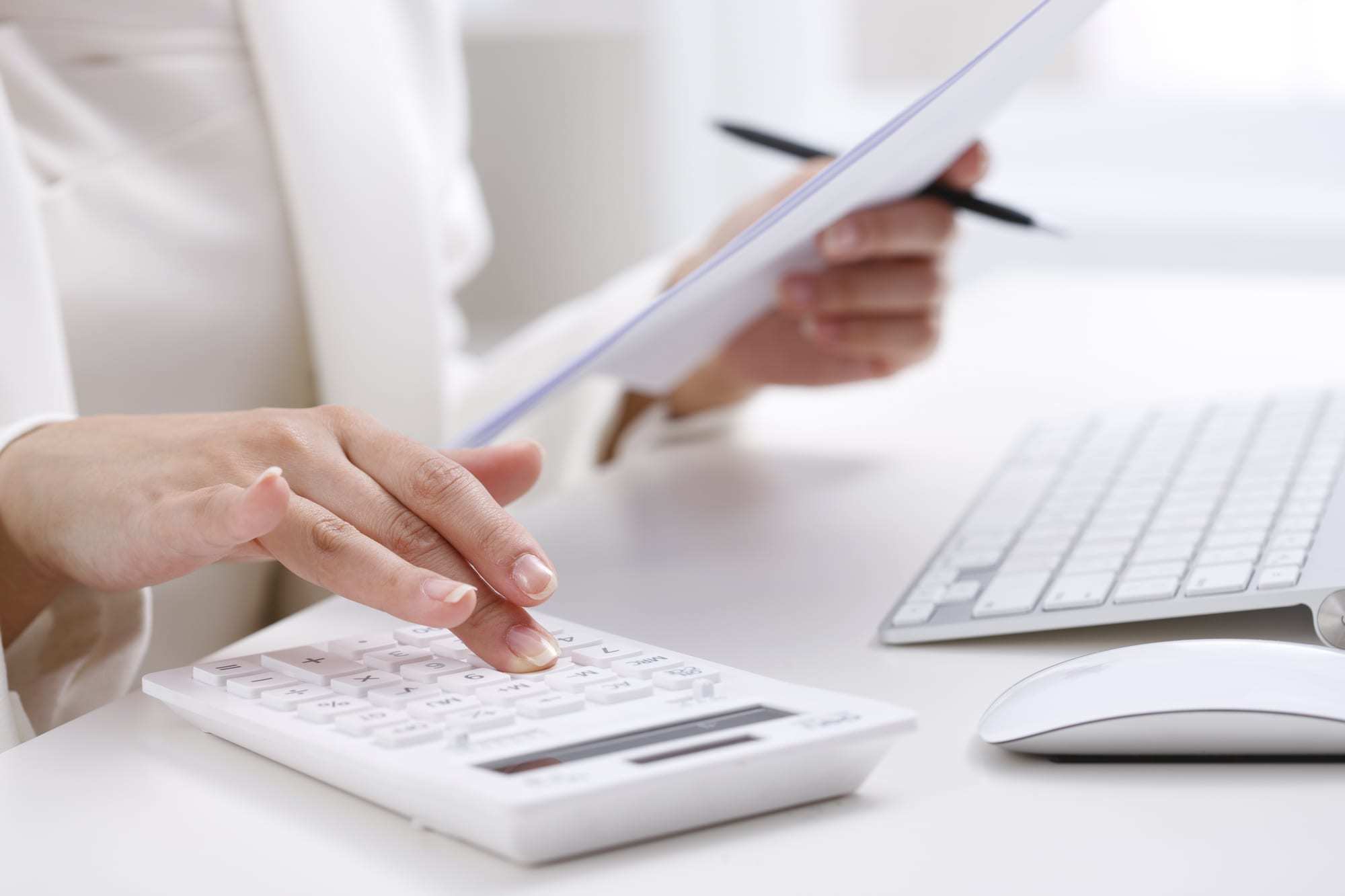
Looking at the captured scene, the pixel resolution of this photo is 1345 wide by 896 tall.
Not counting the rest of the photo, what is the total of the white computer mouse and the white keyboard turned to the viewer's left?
1

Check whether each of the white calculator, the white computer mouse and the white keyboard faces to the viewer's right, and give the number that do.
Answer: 1

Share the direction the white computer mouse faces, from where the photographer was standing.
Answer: facing to the right of the viewer

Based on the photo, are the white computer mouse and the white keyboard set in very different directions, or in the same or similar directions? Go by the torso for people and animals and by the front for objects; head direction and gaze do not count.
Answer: very different directions

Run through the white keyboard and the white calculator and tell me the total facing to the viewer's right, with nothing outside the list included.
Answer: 0

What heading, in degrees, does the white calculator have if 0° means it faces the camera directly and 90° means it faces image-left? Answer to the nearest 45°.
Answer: approximately 135°
